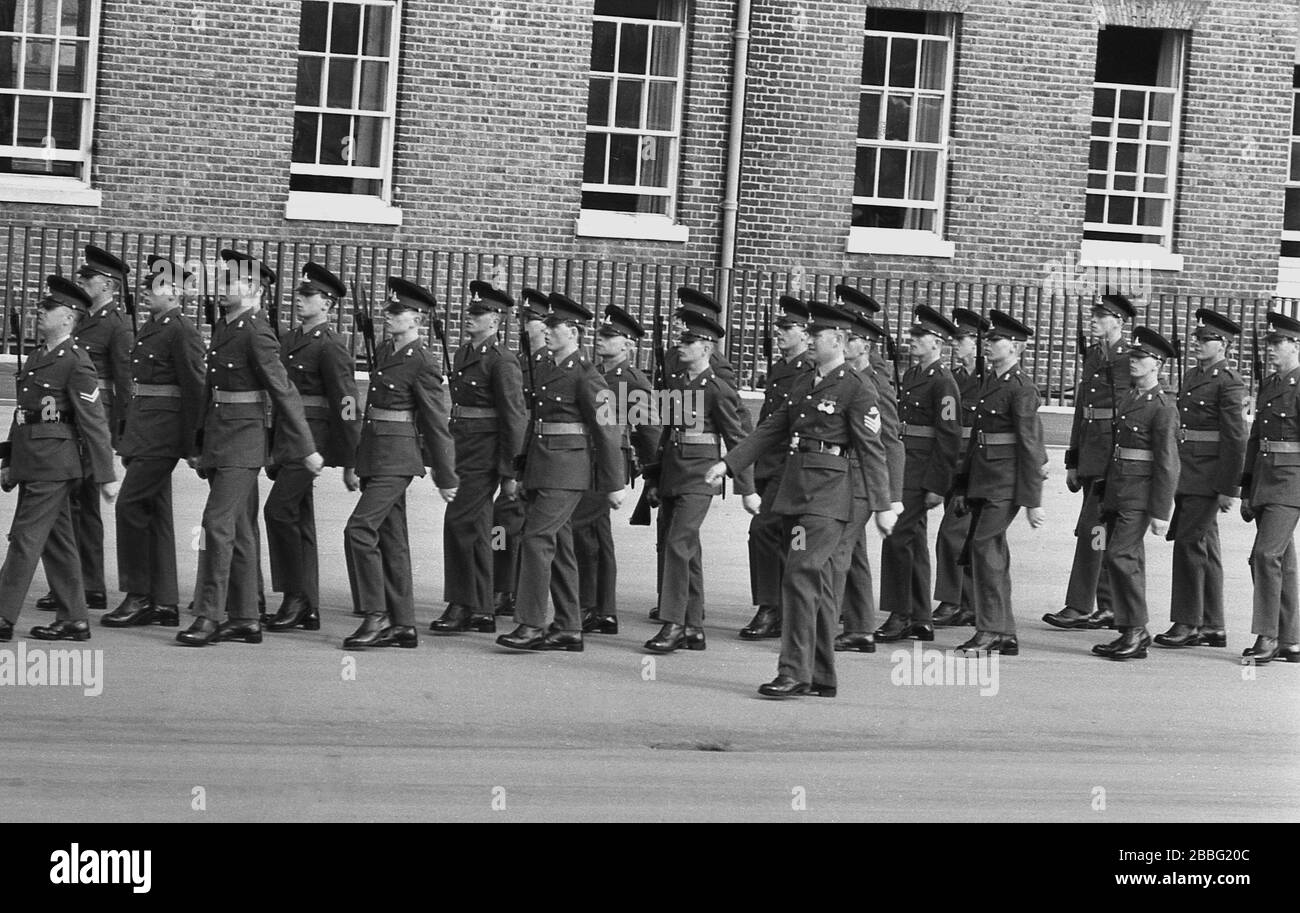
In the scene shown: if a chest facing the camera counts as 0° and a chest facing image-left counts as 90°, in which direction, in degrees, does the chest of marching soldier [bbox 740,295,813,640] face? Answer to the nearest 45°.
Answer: approximately 45°

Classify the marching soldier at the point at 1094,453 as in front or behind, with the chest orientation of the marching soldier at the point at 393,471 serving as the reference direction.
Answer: behind

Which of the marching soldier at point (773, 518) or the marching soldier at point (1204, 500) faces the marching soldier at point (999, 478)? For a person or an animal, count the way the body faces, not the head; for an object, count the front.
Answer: the marching soldier at point (1204, 500)

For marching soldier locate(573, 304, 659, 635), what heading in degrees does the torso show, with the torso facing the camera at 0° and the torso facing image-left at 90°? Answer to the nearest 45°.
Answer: approximately 45°

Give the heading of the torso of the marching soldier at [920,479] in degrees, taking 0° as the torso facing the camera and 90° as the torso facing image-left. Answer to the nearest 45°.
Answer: approximately 45°

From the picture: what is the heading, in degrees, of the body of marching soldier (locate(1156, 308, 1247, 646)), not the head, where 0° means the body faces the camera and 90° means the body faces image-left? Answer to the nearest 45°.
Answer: approximately 45°

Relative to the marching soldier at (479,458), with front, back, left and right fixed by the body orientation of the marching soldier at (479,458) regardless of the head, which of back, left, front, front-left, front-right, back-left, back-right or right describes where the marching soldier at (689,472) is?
back-left

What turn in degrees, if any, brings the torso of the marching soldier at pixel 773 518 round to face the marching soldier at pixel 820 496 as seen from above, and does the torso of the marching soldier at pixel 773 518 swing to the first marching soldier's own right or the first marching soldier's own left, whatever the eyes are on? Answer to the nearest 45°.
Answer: approximately 45° to the first marching soldier's own left

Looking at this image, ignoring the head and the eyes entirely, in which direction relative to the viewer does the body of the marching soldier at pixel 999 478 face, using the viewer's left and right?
facing the viewer and to the left of the viewer

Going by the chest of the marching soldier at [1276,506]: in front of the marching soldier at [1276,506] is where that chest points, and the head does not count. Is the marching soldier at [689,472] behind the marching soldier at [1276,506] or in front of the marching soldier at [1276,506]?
in front

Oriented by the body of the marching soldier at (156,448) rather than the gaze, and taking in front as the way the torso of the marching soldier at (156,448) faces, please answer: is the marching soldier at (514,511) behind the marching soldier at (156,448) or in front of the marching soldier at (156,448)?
behind

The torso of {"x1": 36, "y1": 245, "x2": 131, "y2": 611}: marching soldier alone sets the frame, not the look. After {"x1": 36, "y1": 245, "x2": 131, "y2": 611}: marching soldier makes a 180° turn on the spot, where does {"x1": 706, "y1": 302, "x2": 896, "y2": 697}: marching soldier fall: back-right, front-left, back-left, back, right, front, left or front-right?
right
